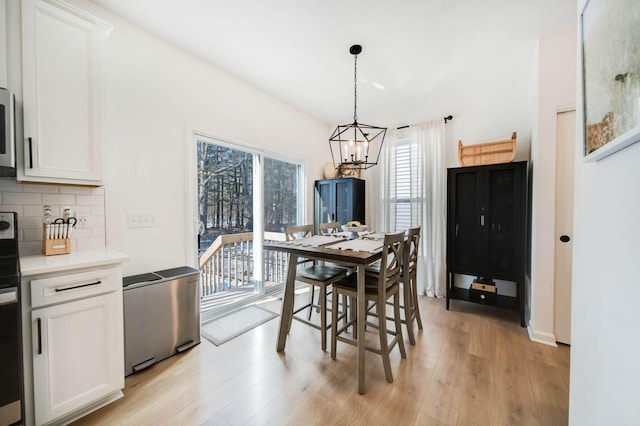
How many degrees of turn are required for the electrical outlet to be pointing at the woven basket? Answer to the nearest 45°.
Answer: approximately 45° to its left

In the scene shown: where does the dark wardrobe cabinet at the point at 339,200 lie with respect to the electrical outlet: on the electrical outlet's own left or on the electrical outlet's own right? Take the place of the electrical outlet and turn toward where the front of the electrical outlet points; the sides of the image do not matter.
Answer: on the electrical outlet's own left

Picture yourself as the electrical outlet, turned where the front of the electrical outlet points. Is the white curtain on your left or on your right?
on your left

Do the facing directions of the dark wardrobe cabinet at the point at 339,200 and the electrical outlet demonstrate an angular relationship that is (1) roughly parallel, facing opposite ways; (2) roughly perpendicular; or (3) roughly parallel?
roughly perpendicular

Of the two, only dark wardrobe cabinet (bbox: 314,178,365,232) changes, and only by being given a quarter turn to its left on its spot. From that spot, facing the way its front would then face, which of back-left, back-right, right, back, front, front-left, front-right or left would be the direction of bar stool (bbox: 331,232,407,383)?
front-right

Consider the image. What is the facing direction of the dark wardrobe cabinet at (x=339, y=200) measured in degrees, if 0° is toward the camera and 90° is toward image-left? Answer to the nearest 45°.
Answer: approximately 45°
